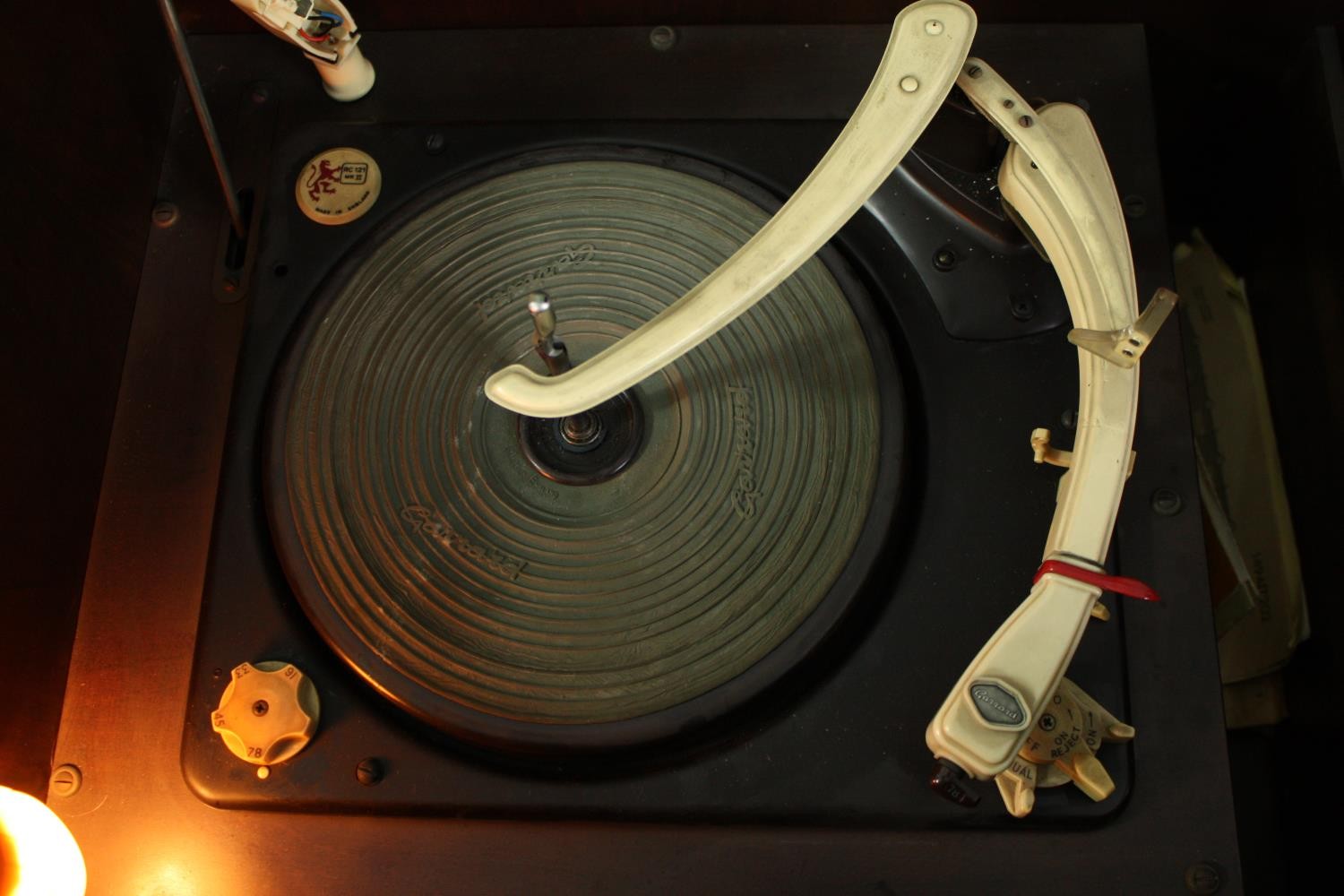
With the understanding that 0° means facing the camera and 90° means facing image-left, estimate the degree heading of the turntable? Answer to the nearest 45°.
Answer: approximately 0°
